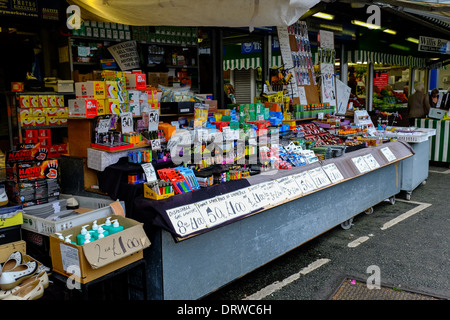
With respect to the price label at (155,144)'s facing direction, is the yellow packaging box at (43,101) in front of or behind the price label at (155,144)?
behind

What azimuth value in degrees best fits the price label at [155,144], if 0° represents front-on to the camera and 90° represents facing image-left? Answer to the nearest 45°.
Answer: approximately 0°

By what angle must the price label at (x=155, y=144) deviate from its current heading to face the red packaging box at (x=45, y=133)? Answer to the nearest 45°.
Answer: approximately 135° to its right

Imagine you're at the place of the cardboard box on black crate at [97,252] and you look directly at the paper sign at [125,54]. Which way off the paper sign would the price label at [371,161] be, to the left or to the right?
right

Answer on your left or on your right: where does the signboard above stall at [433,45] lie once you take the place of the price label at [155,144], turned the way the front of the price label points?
on your left

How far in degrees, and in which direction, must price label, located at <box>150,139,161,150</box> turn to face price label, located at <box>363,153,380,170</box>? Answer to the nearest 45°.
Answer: approximately 90° to its left
